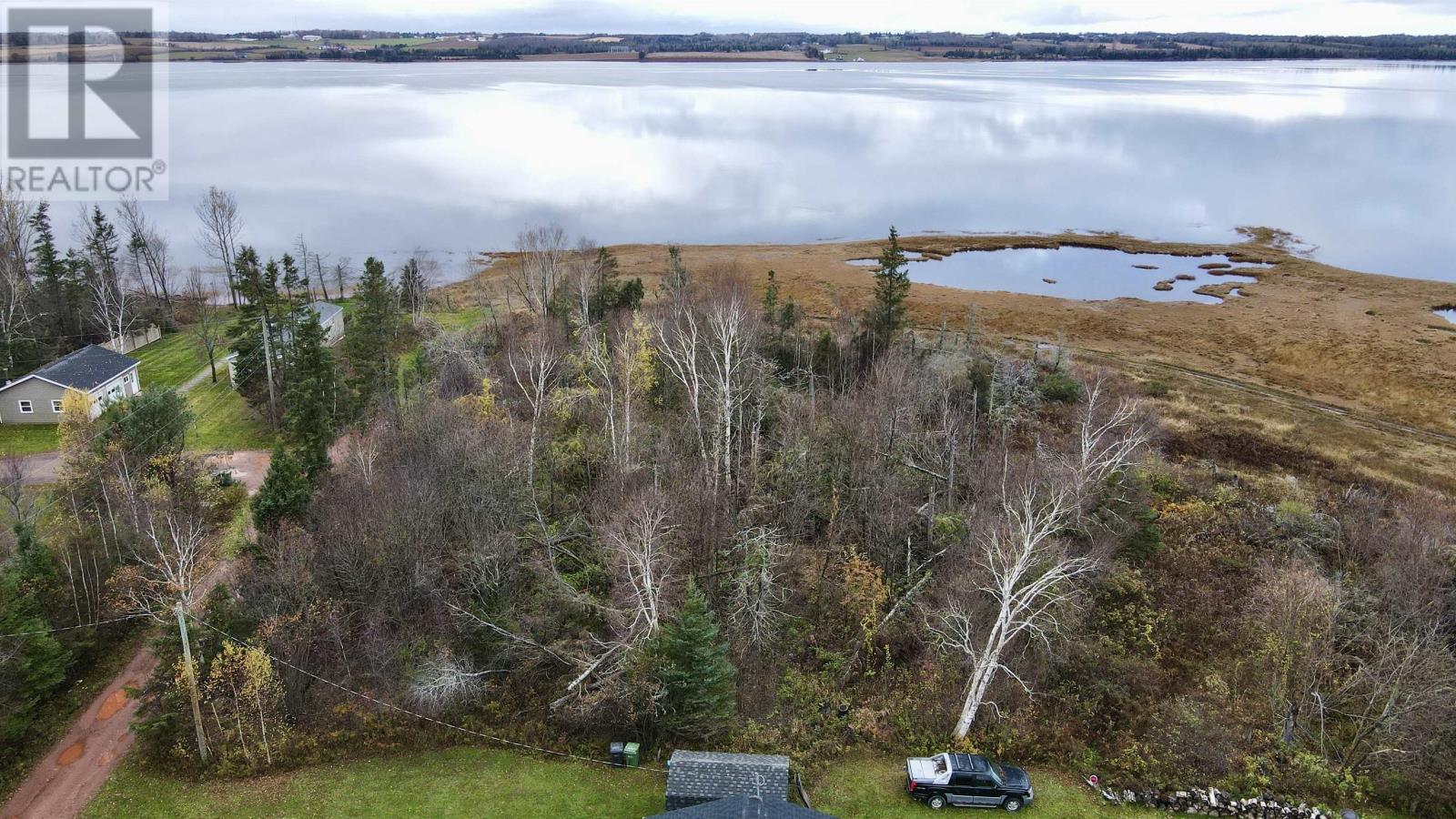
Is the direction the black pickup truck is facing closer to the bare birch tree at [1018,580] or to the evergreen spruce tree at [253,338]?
the bare birch tree

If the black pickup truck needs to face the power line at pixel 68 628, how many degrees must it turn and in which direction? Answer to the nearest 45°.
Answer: approximately 180°

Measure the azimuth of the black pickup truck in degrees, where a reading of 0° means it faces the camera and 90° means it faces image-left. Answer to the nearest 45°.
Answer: approximately 270°

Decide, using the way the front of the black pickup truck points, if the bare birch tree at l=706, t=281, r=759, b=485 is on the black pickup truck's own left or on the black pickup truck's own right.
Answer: on the black pickup truck's own left

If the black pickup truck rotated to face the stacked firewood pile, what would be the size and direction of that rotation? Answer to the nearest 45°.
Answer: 0° — it already faces it

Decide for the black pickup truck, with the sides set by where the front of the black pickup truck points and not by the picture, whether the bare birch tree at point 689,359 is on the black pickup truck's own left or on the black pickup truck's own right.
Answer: on the black pickup truck's own left

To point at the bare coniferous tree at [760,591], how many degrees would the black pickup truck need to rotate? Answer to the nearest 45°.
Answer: approximately 135° to its left

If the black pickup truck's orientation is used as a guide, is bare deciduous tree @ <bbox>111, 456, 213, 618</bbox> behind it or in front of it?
behind

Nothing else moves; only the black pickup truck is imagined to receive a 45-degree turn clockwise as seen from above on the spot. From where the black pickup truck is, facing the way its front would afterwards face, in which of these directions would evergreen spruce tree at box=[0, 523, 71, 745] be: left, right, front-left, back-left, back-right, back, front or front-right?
back-right

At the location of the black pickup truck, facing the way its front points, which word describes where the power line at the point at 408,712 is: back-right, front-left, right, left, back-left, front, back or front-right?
back
